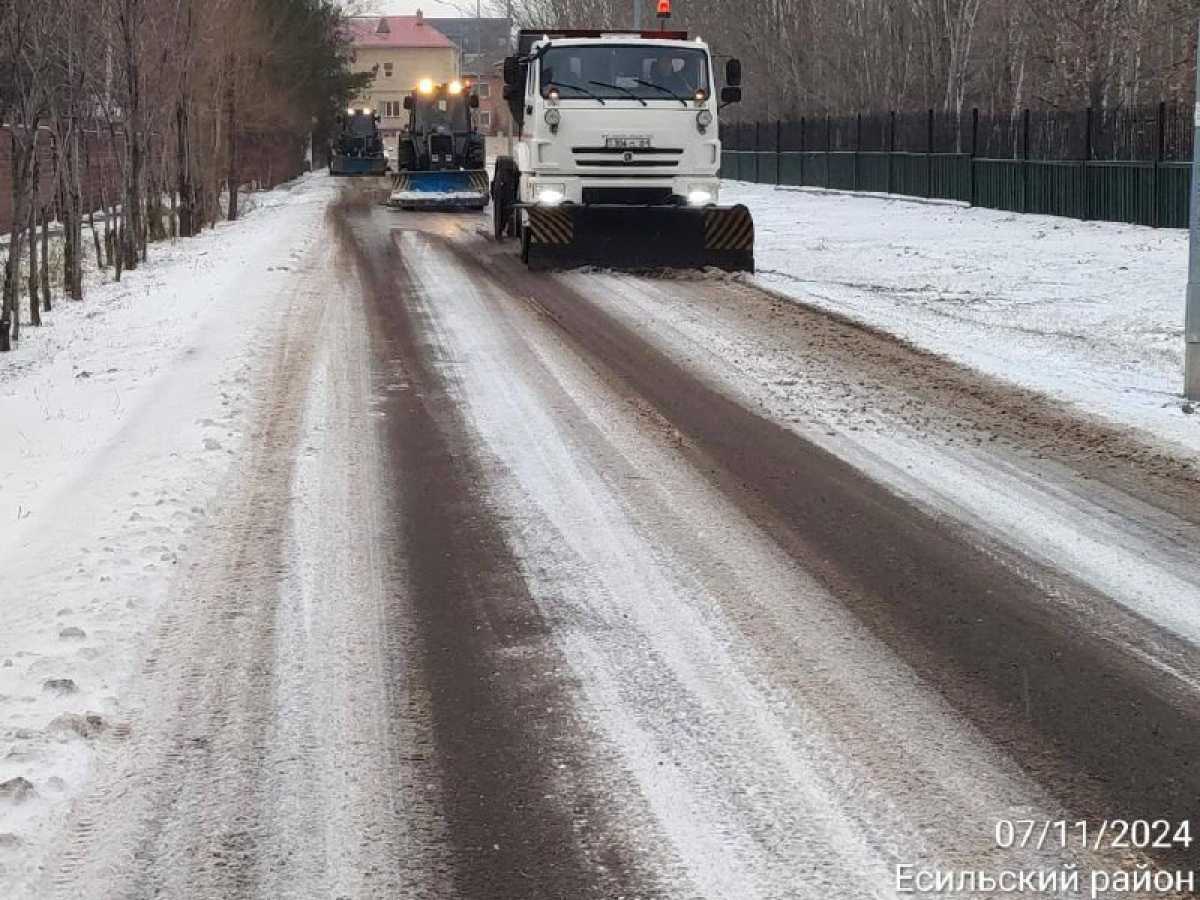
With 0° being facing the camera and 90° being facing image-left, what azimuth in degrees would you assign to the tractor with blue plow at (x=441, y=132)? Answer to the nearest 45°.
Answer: approximately 0°

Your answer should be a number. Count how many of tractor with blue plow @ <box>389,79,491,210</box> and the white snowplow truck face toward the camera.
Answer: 2

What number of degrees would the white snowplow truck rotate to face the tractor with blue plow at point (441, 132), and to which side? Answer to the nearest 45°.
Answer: approximately 180°

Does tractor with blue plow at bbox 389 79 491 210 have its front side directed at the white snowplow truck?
yes

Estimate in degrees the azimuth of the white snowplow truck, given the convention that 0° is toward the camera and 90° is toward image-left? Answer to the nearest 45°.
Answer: approximately 0°

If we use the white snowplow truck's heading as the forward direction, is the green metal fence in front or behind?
behind
